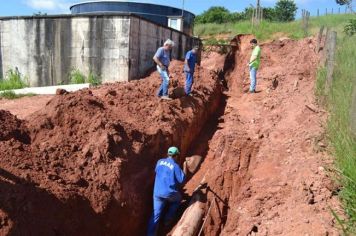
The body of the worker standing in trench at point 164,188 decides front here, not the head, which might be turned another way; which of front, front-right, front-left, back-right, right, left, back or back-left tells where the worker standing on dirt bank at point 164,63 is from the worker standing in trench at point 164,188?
front-left

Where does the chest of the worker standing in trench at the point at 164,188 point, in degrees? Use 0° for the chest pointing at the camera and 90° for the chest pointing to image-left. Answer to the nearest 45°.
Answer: approximately 225°

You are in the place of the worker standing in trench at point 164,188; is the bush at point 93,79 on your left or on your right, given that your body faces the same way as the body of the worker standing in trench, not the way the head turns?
on your left

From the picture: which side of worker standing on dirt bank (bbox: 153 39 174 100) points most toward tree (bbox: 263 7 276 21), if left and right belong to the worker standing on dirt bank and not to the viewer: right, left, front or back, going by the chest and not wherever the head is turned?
left

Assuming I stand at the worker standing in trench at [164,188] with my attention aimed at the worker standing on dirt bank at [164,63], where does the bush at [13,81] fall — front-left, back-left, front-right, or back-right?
front-left

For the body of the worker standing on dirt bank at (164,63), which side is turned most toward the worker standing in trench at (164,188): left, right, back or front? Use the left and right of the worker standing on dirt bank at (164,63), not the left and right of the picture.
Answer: right

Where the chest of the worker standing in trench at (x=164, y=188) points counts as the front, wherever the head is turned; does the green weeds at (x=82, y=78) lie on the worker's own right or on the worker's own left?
on the worker's own left

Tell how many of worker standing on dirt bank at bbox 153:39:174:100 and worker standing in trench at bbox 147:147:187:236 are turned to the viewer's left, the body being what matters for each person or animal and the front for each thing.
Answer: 0

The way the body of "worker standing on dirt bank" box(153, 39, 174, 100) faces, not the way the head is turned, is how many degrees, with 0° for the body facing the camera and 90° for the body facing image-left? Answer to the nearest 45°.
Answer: approximately 270°

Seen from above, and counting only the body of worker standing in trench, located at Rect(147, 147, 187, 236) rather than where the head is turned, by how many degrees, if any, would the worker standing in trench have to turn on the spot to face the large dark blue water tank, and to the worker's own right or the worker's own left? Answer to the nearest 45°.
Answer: approximately 45° to the worker's own left

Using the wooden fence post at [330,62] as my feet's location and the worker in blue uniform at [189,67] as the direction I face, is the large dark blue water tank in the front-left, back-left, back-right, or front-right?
front-right

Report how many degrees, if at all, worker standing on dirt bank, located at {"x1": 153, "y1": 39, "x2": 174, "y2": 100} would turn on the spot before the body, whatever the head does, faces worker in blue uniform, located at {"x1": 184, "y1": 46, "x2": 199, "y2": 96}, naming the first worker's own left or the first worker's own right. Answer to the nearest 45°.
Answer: approximately 45° to the first worker's own left
